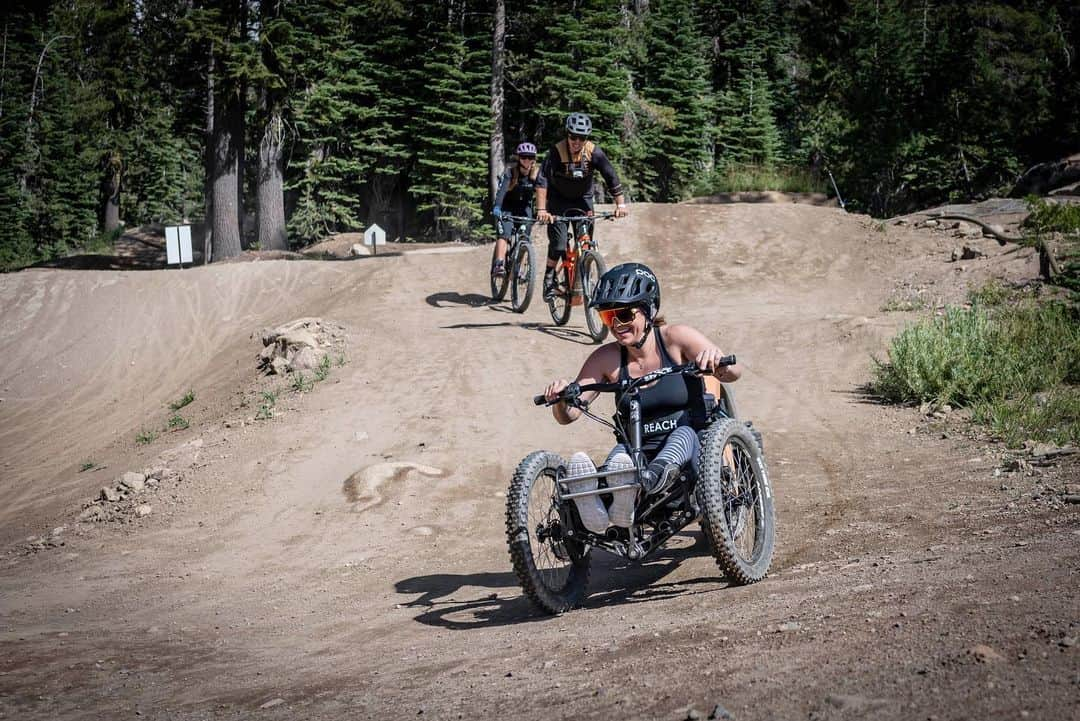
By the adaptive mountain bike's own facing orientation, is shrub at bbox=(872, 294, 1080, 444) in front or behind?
behind

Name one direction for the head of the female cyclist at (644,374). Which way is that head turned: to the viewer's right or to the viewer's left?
to the viewer's left

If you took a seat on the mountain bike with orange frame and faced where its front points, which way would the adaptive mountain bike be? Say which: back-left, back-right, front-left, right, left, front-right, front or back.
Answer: front-right

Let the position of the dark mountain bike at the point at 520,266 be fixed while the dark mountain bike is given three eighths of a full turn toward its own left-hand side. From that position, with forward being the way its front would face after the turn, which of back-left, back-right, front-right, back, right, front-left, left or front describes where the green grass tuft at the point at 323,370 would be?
back-left

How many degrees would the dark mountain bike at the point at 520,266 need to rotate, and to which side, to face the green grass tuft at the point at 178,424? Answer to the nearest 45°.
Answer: approximately 90° to its right

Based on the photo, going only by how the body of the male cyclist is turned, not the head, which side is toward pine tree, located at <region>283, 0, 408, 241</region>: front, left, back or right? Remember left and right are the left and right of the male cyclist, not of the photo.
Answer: back

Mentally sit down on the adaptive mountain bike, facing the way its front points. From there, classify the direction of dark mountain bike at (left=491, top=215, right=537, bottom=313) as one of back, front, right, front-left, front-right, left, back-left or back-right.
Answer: back-right

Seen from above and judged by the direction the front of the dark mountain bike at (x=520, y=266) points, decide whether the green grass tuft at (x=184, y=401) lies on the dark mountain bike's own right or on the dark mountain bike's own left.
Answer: on the dark mountain bike's own right

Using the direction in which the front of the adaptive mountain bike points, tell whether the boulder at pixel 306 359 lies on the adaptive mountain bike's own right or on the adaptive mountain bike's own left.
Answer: on the adaptive mountain bike's own right

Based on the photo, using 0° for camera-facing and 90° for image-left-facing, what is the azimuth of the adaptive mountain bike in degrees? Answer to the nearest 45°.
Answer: approximately 45°

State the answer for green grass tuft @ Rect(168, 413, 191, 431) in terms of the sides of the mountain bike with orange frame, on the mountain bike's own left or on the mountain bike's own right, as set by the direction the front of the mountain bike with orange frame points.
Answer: on the mountain bike's own right
